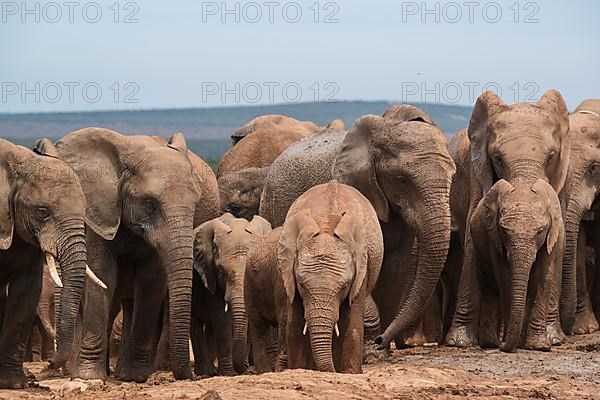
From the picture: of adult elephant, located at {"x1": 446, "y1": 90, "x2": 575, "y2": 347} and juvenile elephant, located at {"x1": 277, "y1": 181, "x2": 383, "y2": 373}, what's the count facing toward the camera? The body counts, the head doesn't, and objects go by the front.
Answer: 2

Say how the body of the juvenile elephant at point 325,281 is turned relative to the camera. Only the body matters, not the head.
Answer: toward the camera

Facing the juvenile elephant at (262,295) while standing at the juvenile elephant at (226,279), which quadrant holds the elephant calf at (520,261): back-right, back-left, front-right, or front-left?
front-left

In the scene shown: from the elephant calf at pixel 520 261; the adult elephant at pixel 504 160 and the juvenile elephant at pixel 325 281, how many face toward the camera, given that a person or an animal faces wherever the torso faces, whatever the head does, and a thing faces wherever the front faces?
3

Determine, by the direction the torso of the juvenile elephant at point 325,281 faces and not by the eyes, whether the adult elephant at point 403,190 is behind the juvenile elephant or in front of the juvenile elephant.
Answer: behind

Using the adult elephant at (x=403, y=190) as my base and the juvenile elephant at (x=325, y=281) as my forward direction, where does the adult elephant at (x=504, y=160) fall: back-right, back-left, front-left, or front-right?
back-left

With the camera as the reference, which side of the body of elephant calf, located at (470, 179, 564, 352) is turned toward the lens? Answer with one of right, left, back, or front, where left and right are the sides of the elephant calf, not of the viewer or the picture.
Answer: front

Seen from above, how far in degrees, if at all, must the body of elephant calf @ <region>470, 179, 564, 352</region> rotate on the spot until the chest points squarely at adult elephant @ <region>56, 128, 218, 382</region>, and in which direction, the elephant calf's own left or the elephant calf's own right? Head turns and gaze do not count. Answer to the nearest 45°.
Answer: approximately 45° to the elephant calf's own right

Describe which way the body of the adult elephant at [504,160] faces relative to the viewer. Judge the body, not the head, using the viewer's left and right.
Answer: facing the viewer

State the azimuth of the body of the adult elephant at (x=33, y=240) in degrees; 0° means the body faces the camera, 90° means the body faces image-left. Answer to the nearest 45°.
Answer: approximately 315°
